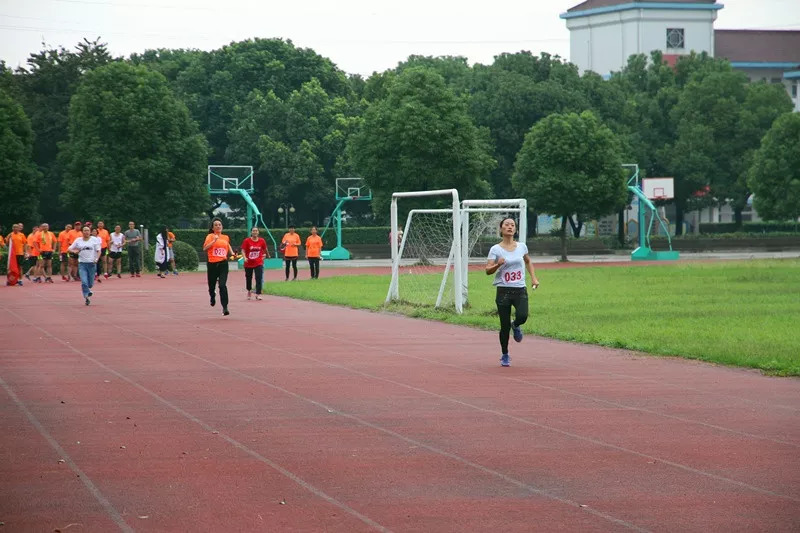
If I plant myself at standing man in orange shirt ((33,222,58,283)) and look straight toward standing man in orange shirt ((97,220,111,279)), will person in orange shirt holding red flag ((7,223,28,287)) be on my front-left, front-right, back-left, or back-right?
back-right

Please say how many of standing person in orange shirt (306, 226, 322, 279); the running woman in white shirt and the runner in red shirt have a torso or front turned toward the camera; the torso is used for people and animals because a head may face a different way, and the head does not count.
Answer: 3

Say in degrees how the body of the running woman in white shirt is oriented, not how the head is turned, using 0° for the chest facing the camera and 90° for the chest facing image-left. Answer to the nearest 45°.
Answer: approximately 0°

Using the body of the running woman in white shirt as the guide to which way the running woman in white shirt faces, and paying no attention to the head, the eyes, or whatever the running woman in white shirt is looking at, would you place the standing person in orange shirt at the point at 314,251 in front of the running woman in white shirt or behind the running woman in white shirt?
behind

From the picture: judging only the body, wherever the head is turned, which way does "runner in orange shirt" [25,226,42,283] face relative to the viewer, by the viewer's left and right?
facing the viewer and to the right of the viewer
